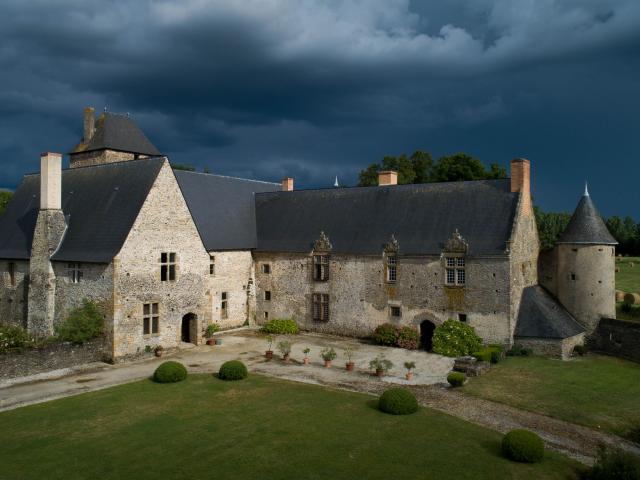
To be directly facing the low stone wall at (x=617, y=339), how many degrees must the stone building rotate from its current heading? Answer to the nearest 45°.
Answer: approximately 90° to its left

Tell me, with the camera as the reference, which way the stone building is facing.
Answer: facing the viewer

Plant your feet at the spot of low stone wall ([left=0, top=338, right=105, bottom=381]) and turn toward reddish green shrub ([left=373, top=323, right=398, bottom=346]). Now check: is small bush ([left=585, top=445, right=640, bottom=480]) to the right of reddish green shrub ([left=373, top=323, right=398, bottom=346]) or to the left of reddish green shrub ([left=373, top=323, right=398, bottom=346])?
right

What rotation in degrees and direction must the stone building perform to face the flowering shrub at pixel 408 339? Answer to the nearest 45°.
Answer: approximately 90° to its left

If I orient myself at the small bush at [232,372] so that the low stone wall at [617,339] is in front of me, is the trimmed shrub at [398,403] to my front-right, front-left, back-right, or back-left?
front-right

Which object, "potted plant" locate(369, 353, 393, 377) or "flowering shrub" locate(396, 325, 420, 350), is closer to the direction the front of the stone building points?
the potted plant

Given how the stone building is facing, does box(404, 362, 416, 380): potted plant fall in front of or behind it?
in front

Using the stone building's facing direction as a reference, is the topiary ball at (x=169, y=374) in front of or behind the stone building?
in front

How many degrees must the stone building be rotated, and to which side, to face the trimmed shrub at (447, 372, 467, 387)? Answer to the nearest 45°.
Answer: approximately 45° to its left

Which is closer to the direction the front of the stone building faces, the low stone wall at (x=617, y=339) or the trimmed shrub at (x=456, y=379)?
the trimmed shrub

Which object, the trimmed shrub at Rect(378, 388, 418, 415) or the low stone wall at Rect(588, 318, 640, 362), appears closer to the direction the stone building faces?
the trimmed shrub

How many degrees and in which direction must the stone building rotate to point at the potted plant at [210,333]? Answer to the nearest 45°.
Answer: approximately 90° to its right

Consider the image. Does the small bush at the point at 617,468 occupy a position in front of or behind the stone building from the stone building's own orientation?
in front
